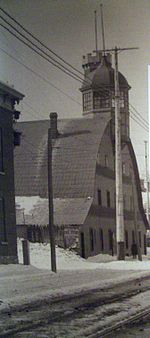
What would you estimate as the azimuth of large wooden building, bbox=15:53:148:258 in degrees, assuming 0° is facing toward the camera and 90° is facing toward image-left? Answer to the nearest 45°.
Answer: approximately 315°

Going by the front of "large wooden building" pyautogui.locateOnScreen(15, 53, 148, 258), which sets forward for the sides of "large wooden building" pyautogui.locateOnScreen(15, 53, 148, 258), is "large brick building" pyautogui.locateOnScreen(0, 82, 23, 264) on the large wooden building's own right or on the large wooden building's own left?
on the large wooden building's own right
